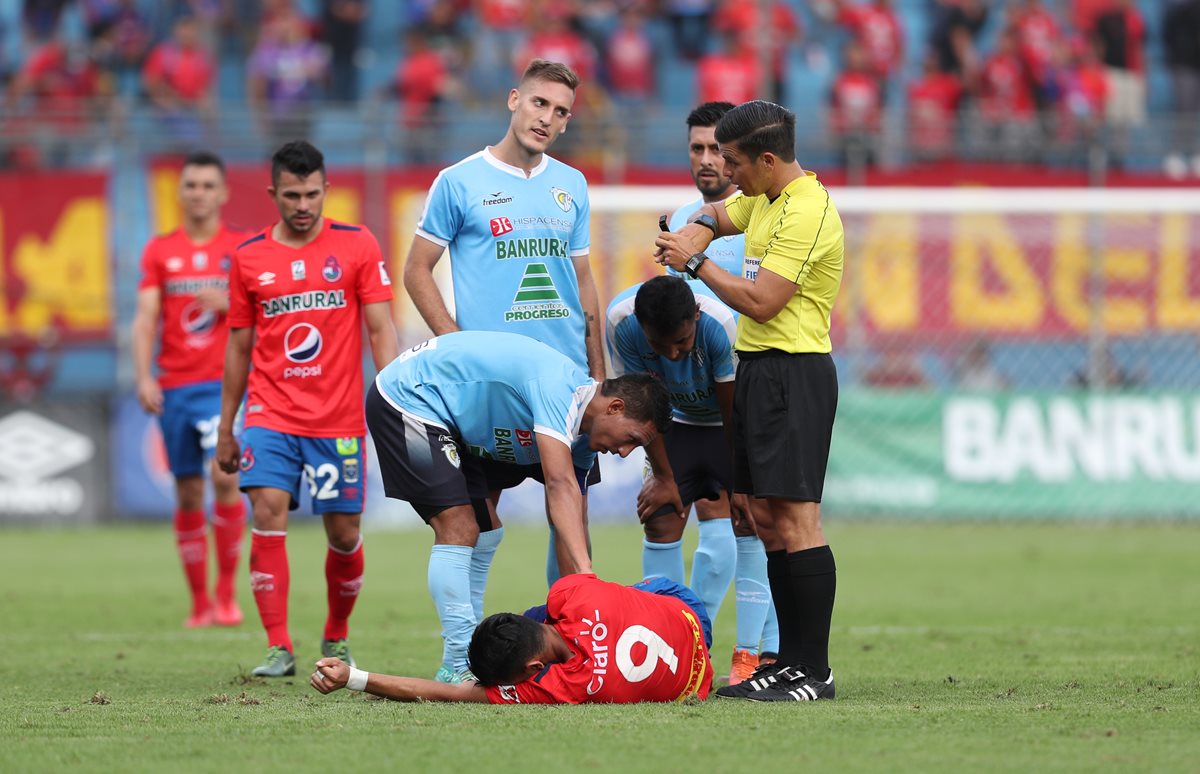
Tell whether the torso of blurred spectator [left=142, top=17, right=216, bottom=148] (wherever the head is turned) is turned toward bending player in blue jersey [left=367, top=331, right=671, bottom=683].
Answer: yes

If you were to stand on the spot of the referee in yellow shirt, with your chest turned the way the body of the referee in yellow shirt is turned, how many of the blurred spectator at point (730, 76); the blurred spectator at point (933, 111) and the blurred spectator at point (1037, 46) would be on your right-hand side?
3

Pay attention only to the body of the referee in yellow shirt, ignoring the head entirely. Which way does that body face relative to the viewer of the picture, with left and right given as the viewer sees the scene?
facing to the left of the viewer

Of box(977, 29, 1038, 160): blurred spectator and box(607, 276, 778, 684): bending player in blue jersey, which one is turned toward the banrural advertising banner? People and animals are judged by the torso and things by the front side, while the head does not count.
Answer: the blurred spectator

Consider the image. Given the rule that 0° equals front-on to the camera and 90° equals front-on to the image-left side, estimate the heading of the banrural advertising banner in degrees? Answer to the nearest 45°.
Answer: approximately 0°

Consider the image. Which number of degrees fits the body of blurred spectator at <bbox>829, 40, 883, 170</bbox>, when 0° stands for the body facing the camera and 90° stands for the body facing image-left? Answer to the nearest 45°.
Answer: approximately 0°

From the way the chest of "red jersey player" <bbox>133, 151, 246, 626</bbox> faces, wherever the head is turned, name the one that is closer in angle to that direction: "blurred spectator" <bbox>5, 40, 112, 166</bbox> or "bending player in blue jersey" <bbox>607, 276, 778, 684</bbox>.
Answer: the bending player in blue jersey

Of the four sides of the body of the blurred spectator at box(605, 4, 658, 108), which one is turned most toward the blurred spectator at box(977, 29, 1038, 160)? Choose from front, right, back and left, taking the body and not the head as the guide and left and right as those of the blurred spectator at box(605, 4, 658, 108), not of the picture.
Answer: left

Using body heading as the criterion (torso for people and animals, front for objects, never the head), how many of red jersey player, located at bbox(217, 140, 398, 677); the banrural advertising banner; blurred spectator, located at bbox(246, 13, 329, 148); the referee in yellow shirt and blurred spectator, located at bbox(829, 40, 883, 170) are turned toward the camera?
4

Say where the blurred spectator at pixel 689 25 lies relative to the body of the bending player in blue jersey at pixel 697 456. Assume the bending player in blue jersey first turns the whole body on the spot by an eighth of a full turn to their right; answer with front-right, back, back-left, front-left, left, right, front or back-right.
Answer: back-right
